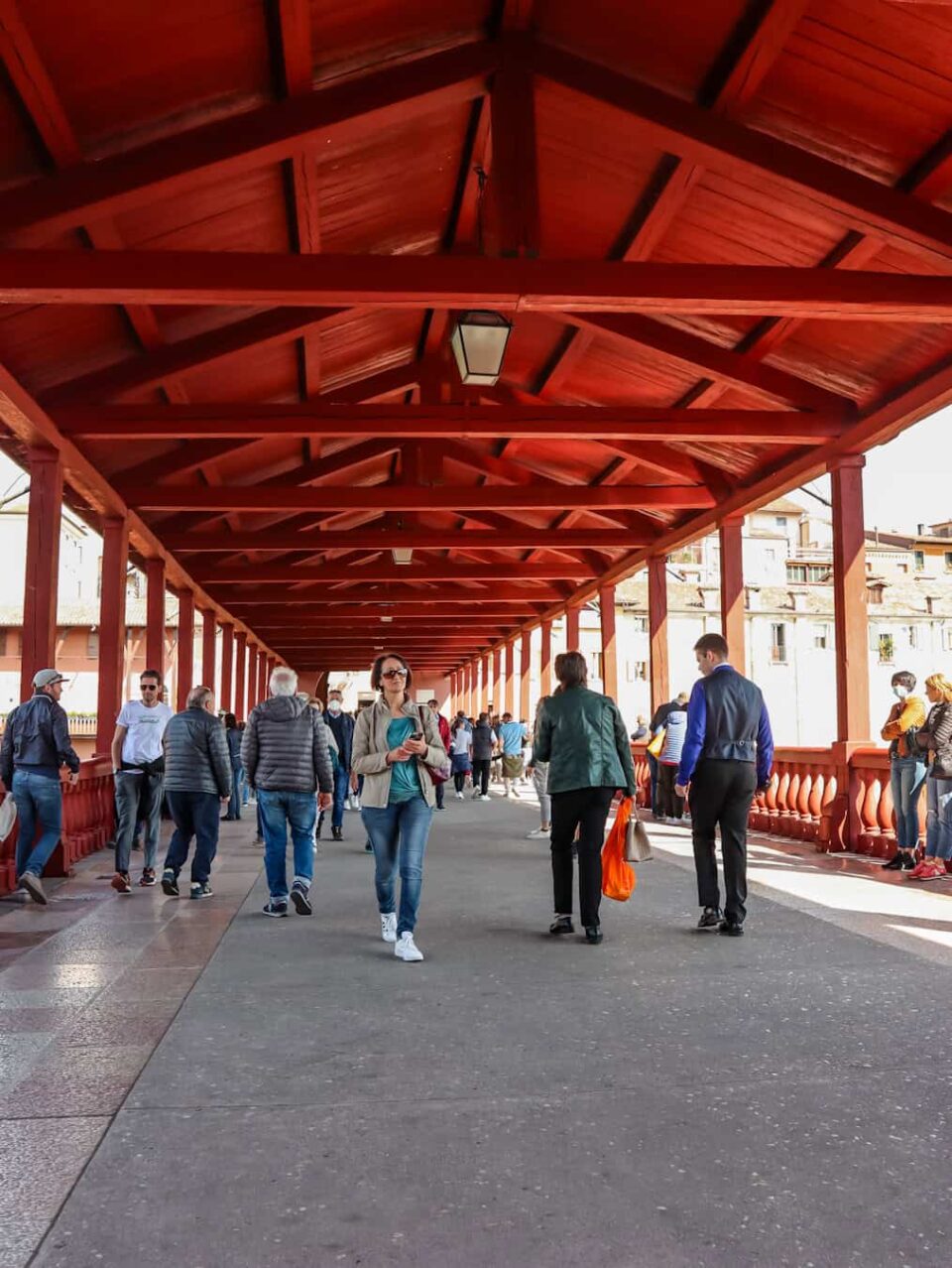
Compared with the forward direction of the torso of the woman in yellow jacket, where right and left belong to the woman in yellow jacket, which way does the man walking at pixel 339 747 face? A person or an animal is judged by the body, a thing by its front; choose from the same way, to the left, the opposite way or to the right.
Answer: to the left

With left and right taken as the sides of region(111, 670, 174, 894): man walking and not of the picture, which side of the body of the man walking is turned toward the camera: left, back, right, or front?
front

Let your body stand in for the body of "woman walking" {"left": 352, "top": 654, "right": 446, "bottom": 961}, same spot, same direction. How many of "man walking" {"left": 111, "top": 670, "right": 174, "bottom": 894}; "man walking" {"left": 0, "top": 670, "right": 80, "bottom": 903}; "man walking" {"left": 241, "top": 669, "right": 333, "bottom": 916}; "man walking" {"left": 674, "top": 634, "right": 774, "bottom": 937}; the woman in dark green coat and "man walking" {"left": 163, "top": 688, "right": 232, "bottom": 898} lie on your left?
2

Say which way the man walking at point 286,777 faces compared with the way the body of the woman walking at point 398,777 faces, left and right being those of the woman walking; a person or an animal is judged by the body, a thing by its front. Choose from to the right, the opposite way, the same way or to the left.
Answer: the opposite way

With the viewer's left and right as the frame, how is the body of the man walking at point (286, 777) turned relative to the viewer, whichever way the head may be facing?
facing away from the viewer

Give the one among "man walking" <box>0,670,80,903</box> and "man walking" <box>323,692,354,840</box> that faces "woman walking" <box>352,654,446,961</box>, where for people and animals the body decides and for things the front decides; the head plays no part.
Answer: "man walking" <box>323,692,354,840</box>

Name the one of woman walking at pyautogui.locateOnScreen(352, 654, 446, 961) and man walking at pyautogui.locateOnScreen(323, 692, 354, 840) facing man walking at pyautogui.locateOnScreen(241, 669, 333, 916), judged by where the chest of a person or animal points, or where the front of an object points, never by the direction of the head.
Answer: man walking at pyautogui.locateOnScreen(323, 692, 354, 840)

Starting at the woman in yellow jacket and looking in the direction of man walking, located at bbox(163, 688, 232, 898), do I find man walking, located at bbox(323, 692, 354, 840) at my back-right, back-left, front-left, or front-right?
front-right

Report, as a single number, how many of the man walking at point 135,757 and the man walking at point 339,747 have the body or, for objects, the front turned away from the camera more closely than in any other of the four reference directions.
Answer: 0

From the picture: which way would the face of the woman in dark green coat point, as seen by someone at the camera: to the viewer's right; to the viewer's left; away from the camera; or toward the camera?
away from the camera

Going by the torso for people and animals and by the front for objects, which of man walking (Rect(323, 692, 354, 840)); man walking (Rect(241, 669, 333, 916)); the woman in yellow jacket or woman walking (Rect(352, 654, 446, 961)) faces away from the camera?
man walking (Rect(241, 669, 333, 916))

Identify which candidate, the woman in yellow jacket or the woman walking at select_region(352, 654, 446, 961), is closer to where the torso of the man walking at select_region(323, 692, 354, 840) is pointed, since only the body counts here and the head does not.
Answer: the woman walking
